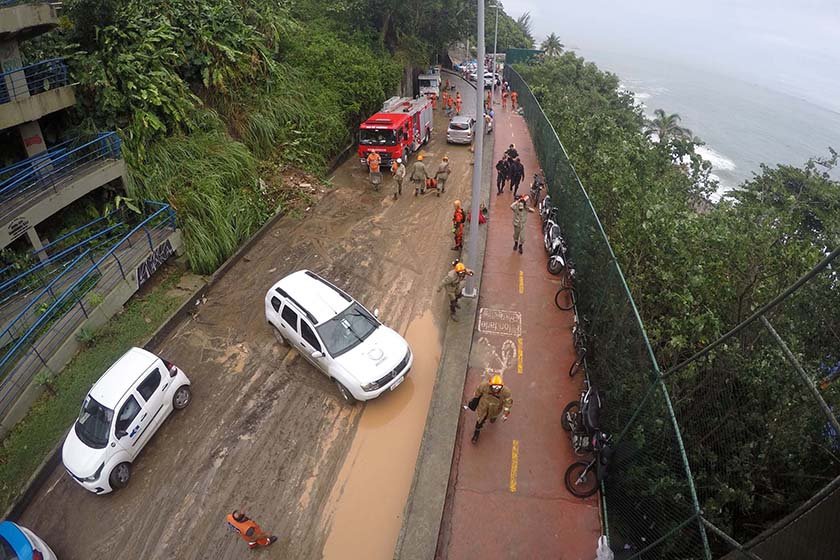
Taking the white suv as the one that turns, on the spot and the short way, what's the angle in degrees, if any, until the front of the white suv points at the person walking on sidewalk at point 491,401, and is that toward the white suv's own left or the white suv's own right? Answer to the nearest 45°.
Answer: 0° — it already faces them

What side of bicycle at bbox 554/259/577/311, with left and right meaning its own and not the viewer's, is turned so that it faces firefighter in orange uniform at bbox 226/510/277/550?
front

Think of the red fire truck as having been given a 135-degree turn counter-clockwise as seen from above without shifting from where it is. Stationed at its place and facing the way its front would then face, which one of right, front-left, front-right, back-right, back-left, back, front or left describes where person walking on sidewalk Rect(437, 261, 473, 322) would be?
right

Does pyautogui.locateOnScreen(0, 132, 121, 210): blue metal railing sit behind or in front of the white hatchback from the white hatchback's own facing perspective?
behind

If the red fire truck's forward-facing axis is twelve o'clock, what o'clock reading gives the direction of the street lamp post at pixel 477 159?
The street lamp post is roughly at 10 o'clock from the red fire truck.

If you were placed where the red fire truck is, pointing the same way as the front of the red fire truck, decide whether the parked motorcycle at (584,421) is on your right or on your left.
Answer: on your left

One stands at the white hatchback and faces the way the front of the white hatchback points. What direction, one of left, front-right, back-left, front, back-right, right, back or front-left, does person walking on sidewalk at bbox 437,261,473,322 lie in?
back-left

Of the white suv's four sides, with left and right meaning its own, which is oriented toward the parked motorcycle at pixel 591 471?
front

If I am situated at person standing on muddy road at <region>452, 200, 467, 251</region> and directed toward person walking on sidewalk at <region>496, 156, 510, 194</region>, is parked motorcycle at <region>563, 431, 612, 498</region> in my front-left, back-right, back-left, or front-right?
back-right

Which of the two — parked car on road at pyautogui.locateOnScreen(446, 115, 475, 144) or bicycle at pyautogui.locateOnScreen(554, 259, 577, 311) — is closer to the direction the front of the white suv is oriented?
the bicycle

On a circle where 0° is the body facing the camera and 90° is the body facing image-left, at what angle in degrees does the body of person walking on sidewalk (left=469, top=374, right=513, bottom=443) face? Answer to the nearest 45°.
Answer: approximately 0°
